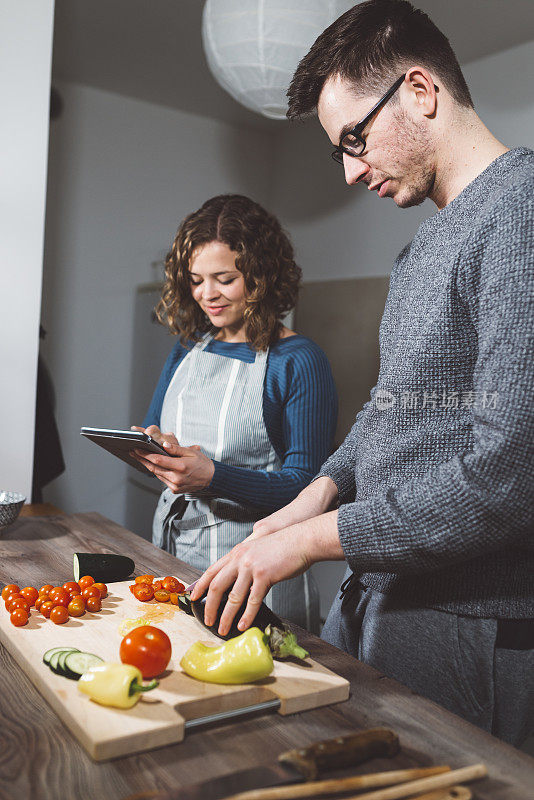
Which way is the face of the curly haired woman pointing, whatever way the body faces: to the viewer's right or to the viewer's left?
to the viewer's left

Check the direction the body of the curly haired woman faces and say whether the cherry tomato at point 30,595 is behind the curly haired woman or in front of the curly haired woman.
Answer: in front

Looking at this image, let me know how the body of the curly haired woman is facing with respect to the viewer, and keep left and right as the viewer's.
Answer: facing the viewer and to the left of the viewer

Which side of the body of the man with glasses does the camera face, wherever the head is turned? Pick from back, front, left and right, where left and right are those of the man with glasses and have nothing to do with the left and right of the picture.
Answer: left

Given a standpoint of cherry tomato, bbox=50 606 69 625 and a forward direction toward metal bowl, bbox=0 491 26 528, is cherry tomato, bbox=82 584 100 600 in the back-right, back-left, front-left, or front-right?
front-right

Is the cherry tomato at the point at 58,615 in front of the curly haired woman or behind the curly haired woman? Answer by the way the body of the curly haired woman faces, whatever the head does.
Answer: in front

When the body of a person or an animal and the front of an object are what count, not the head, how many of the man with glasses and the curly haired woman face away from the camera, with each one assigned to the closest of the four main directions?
0

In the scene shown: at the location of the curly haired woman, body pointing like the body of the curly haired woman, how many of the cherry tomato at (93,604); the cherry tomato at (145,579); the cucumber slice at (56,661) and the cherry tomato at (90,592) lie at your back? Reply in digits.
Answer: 0

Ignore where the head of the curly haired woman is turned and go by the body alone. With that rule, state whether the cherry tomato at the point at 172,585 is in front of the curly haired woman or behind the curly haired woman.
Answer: in front
